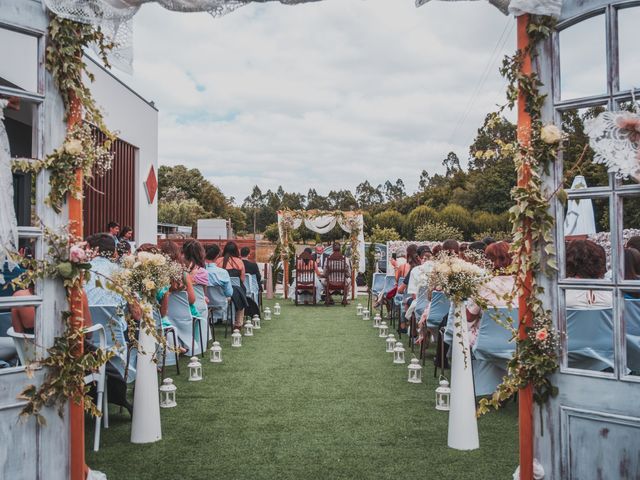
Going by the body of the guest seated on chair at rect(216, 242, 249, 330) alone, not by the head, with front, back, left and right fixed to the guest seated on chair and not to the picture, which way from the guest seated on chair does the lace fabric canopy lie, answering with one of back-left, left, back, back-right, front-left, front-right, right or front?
back-right

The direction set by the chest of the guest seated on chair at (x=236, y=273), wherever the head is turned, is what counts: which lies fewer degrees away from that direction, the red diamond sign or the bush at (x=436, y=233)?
the bush

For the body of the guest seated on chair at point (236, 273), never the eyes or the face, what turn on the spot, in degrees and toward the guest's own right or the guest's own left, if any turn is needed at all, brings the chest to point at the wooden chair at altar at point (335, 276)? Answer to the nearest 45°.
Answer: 0° — they already face it

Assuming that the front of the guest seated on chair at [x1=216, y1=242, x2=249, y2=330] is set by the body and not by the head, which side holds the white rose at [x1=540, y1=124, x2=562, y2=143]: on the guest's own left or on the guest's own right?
on the guest's own right

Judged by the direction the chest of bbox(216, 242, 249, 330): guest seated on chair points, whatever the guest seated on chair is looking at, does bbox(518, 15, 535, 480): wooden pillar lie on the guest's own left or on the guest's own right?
on the guest's own right

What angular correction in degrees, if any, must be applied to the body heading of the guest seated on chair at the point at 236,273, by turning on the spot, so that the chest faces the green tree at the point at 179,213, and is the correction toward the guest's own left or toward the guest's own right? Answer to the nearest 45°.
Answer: approximately 45° to the guest's own left

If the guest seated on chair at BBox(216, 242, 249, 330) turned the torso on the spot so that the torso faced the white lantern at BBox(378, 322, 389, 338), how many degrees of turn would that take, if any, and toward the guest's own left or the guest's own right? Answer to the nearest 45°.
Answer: approximately 45° to the guest's own right

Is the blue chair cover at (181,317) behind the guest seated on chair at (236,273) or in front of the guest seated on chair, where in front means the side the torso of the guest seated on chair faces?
behind

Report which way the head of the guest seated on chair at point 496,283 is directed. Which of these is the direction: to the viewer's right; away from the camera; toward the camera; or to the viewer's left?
away from the camera

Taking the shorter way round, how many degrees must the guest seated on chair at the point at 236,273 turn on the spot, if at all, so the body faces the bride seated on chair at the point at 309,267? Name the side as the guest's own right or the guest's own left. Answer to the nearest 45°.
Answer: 0° — they already face them

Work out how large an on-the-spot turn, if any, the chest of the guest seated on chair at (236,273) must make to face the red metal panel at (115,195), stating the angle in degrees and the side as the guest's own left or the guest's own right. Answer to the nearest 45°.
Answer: approximately 90° to the guest's own left

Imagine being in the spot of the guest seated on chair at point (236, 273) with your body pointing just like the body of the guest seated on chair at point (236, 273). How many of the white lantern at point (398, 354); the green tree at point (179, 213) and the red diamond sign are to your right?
1

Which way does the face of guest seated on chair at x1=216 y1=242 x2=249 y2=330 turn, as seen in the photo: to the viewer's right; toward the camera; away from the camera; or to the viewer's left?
away from the camera

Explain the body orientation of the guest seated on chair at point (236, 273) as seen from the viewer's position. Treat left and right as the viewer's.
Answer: facing away from the viewer and to the right of the viewer

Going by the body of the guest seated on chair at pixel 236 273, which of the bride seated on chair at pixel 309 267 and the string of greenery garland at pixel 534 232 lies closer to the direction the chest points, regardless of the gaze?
the bride seated on chair

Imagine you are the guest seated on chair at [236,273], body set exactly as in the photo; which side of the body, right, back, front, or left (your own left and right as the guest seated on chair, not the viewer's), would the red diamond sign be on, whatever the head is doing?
left

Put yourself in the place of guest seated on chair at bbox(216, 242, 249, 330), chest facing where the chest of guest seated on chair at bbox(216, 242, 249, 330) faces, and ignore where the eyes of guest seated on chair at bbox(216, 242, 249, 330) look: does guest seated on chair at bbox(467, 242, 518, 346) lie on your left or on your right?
on your right
